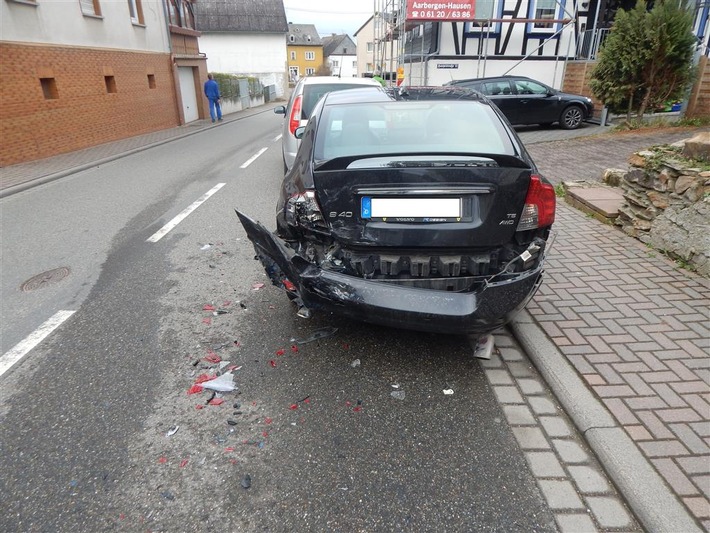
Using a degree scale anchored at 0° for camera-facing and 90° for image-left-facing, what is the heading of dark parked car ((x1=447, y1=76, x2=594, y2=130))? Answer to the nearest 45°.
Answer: approximately 270°

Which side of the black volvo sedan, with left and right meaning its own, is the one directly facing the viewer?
back

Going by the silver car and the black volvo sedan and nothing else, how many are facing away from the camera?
2

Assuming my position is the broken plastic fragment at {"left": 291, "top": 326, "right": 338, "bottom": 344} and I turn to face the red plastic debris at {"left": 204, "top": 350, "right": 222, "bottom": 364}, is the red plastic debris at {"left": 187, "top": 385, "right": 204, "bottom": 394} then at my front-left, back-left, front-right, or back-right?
front-left

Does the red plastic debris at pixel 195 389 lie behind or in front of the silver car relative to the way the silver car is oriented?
behind

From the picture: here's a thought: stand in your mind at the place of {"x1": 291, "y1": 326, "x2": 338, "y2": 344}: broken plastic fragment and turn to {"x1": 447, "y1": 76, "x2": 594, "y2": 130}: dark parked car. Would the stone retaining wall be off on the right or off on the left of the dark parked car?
right

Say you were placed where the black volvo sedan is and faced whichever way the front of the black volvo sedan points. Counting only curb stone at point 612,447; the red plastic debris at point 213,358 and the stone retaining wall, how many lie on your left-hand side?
1

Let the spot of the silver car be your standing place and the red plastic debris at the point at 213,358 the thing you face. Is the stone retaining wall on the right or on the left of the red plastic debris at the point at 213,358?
left

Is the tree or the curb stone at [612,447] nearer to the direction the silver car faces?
the tree

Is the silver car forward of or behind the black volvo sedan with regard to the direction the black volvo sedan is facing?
forward

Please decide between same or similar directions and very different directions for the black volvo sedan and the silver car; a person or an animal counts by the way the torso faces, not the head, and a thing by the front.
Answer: same or similar directions

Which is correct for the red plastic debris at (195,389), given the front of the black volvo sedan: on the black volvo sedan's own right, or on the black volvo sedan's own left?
on the black volvo sedan's own left

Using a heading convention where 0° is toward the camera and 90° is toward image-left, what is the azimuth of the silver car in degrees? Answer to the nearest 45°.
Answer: approximately 180°

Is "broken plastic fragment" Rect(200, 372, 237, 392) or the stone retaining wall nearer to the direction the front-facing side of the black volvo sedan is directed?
the stone retaining wall

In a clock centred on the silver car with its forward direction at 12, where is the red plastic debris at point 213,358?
The red plastic debris is roughly at 6 o'clock from the silver car.

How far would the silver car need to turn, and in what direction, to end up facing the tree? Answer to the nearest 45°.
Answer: approximately 90° to its right

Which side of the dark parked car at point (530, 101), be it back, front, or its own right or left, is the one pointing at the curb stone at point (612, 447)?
right
